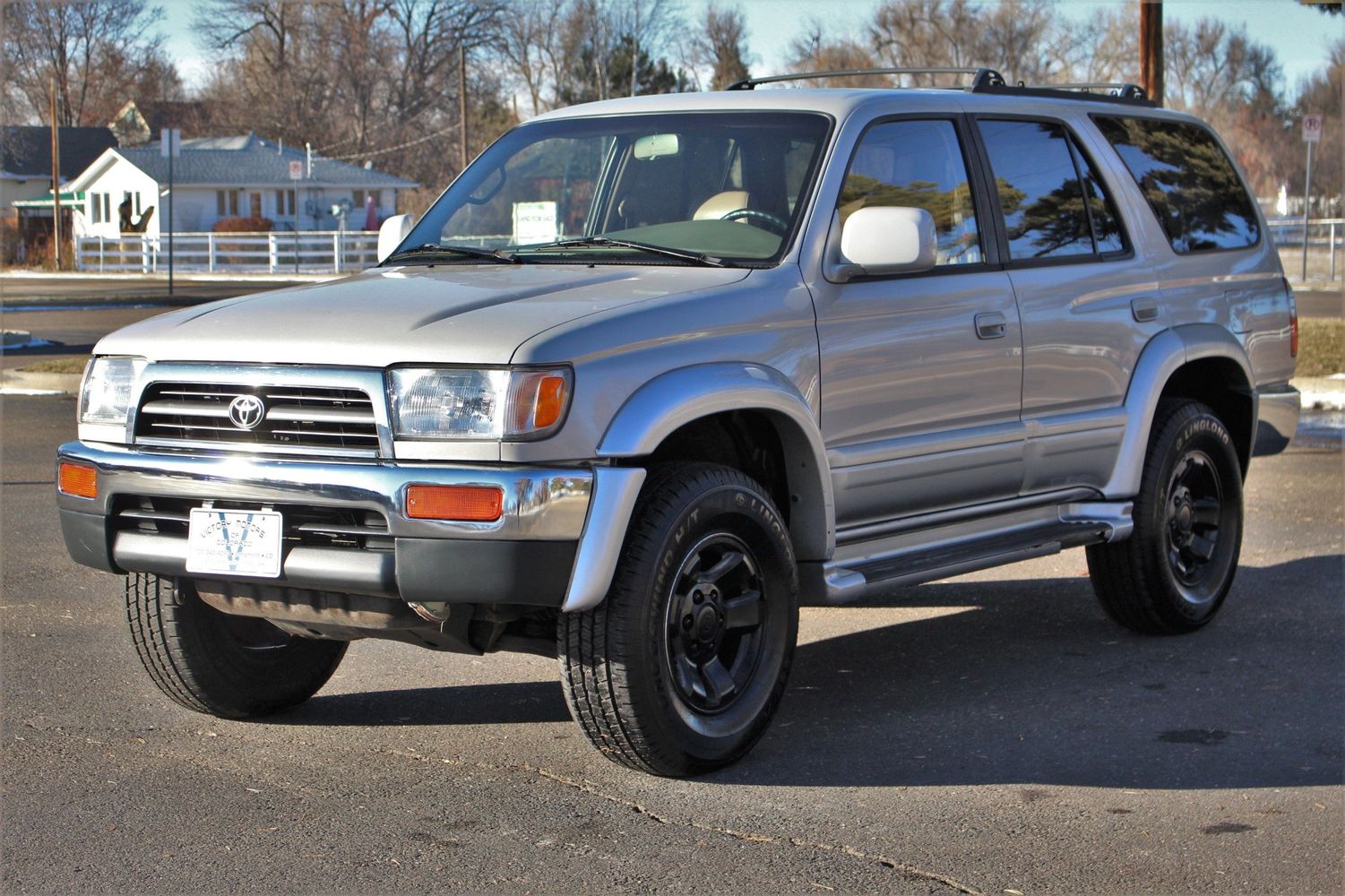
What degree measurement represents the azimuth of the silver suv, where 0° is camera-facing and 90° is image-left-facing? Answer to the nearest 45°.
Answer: approximately 45°

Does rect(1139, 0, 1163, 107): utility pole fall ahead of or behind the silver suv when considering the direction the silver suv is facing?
behind

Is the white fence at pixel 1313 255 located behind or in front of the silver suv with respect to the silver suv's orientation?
behind

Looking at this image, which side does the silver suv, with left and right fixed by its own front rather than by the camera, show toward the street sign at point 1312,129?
back
